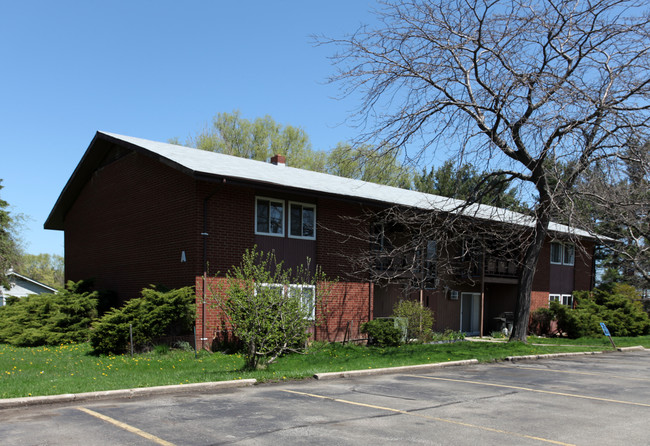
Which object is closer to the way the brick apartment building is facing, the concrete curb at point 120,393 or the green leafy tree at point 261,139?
the concrete curb

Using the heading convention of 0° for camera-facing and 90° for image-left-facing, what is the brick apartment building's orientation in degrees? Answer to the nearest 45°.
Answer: approximately 315°

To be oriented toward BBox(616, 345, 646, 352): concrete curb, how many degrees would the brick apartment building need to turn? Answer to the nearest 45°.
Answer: approximately 45° to its left

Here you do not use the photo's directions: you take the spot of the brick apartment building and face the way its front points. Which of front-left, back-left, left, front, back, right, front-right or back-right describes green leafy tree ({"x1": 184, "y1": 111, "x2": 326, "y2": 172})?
back-left

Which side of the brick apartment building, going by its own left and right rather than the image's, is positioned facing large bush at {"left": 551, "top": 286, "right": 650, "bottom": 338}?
left

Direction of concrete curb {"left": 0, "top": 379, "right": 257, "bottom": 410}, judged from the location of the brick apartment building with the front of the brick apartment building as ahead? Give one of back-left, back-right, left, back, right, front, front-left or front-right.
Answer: front-right
